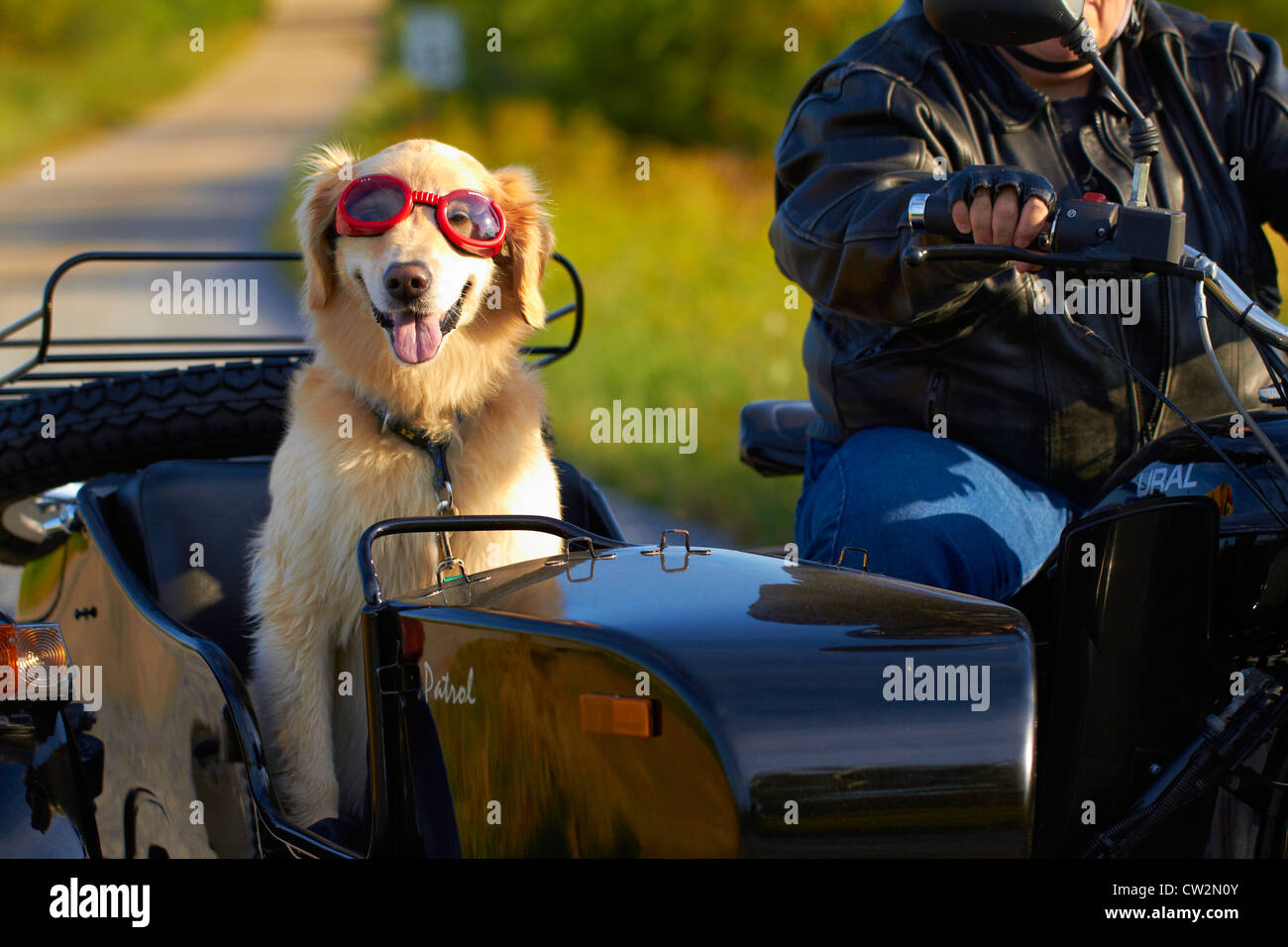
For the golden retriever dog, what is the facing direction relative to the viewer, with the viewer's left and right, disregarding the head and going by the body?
facing the viewer

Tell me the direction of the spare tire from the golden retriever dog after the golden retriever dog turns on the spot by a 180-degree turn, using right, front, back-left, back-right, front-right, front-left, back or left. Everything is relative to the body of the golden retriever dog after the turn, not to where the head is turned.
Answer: front-left
